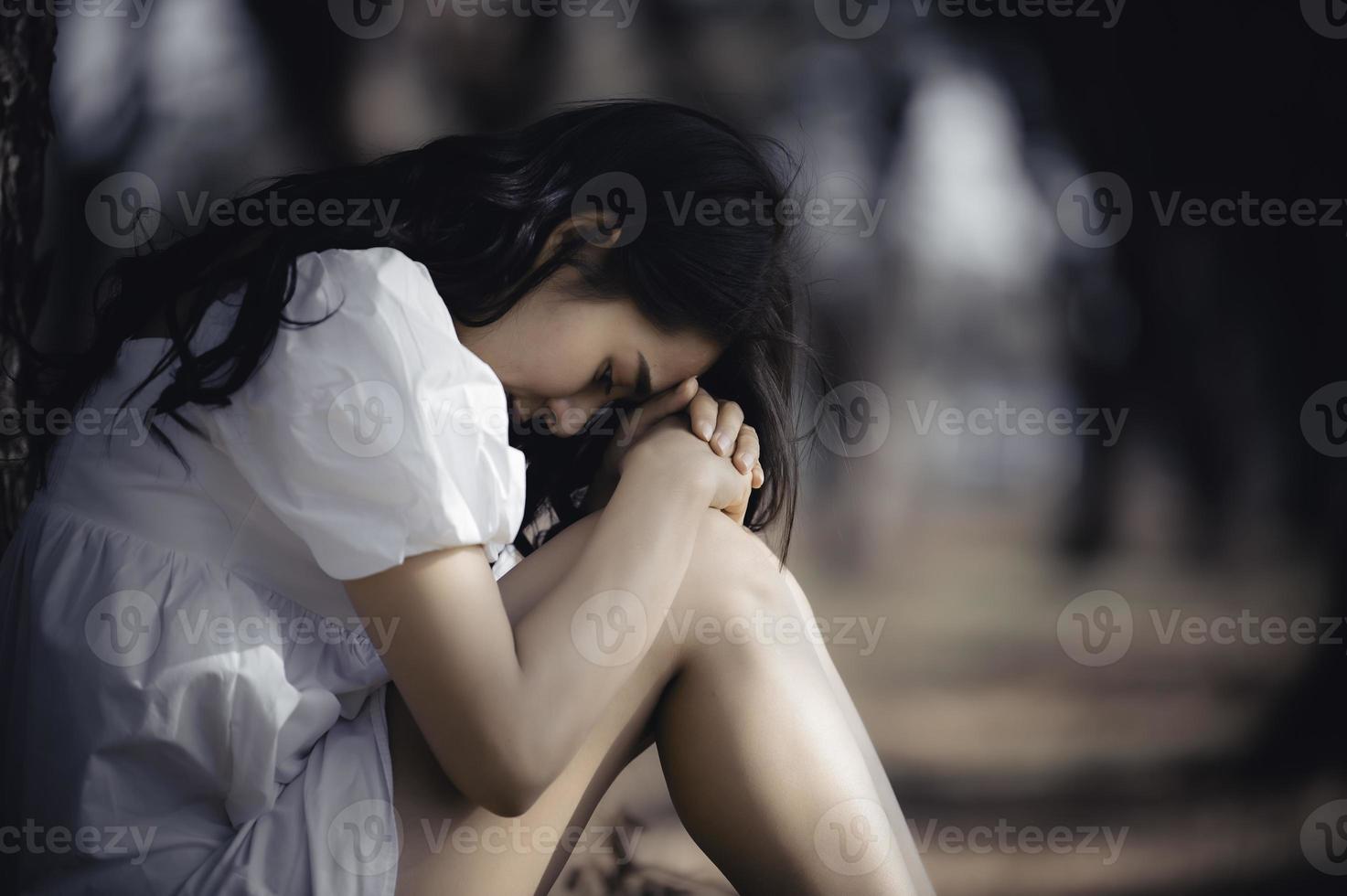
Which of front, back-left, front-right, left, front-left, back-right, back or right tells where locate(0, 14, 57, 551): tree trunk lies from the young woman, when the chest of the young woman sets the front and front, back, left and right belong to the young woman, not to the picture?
back-left

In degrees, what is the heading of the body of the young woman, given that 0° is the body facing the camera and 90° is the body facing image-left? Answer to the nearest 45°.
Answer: approximately 270°
